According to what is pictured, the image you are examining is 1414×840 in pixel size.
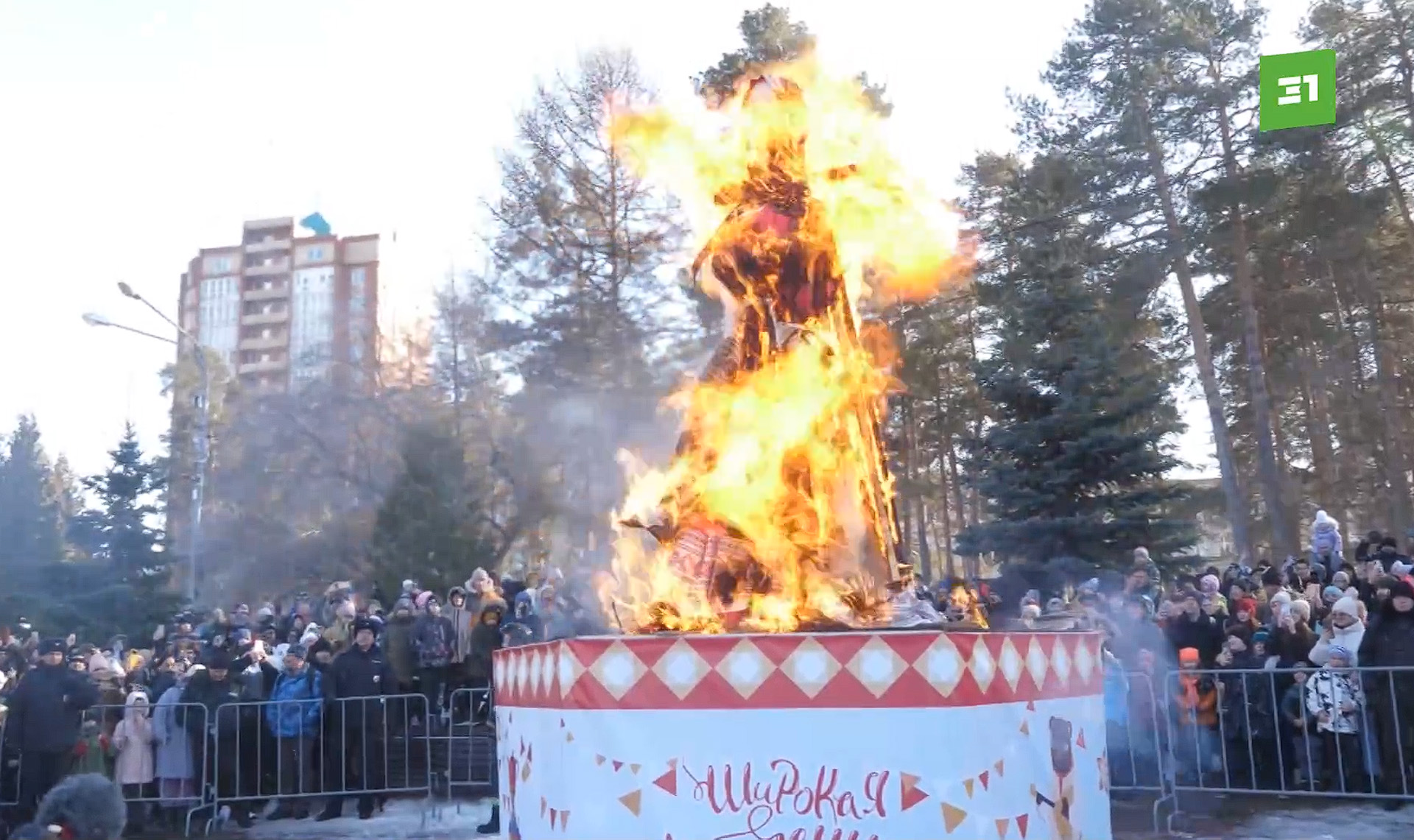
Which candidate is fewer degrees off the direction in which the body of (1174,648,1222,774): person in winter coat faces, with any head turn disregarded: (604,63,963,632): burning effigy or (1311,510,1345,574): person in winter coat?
the burning effigy

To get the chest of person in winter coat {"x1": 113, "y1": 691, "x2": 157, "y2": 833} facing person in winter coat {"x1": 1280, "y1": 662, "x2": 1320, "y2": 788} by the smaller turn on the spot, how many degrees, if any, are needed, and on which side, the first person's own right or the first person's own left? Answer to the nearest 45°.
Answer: approximately 45° to the first person's own left

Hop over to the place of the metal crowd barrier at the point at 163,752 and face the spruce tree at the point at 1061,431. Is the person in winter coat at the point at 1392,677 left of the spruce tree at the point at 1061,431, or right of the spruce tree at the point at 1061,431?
right

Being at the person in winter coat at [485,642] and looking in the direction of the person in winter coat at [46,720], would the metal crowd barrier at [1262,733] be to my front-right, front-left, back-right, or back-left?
back-left

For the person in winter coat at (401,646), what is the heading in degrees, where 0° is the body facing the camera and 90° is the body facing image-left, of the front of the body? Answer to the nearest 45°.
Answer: approximately 0°
